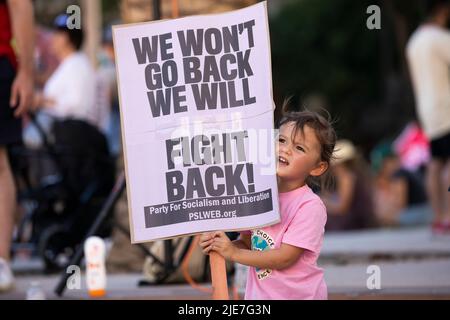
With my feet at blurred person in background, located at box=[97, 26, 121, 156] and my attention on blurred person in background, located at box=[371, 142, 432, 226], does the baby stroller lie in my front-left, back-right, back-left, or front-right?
back-right

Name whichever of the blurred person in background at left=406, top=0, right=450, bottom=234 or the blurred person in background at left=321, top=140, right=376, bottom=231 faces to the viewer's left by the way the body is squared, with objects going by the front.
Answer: the blurred person in background at left=321, top=140, right=376, bottom=231

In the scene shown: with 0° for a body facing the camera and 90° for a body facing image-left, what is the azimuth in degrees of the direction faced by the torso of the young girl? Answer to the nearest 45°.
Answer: approximately 45°

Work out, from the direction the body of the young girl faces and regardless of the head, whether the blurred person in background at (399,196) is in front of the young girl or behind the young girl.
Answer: behind

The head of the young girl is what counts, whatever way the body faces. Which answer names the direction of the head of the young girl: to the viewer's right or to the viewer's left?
to the viewer's left

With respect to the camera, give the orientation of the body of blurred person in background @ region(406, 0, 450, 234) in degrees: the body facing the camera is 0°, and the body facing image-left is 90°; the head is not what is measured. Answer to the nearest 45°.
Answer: approximately 225°
